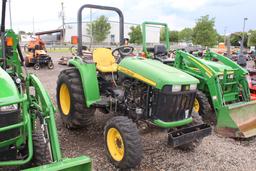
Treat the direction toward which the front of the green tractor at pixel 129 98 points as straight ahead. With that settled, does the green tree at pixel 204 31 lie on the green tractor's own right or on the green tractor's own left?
on the green tractor's own left

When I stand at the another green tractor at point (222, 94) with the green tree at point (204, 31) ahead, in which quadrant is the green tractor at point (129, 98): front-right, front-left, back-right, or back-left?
back-left

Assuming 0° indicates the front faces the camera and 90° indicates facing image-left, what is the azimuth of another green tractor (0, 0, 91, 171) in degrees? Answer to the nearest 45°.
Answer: approximately 0°

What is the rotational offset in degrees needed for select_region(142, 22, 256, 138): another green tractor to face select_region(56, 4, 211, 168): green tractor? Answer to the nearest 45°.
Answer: approximately 90° to its right

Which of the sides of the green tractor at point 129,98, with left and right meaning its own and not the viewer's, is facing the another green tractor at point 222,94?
left

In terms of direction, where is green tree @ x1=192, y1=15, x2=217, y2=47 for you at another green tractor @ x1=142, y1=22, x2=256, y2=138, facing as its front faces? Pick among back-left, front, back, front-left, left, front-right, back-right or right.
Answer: back-left

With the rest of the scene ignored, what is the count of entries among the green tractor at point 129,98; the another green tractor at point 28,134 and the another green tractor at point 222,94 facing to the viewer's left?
0

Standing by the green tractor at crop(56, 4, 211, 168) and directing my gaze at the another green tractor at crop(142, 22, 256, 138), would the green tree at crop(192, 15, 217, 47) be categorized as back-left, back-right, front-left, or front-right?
front-left

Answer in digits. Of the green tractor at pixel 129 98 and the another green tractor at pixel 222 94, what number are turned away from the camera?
0

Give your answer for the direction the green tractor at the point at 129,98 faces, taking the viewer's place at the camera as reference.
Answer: facing the viewer and to the right of the viewer

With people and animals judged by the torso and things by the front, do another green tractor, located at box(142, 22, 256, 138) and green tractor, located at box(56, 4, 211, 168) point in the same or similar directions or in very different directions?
same or similar directions
